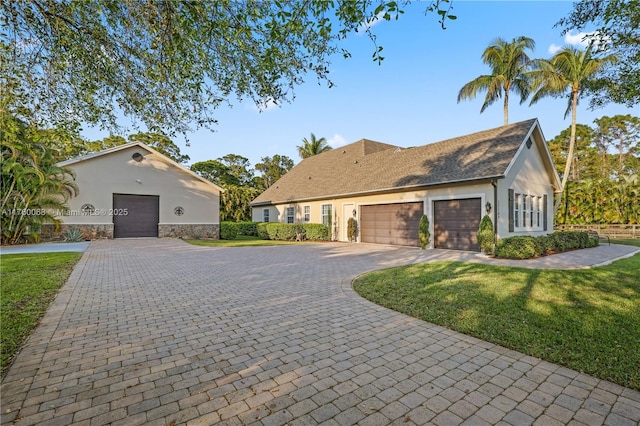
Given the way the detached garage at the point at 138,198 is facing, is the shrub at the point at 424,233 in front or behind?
in front

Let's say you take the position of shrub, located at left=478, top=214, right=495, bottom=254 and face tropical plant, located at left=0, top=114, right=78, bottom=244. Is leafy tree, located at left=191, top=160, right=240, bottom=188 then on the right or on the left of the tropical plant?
right

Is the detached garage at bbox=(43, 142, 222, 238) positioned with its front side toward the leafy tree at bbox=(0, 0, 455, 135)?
yes

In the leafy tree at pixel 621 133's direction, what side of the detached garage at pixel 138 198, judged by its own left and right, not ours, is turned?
left

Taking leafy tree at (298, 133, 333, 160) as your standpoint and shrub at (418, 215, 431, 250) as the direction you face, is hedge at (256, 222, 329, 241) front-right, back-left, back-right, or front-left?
front-right

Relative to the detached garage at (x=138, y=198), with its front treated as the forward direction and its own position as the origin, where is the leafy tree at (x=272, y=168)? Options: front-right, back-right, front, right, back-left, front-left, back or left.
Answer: back-left

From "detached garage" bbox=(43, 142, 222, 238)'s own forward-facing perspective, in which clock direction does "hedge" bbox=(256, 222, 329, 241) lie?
The hedge is roughly at 10 o'clock from the detached garage.

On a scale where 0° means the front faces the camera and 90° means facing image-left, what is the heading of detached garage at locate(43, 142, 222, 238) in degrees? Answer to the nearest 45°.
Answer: approximately 0°

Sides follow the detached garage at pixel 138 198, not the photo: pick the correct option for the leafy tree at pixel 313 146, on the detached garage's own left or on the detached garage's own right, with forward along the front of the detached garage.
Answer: on the detached garage's own left

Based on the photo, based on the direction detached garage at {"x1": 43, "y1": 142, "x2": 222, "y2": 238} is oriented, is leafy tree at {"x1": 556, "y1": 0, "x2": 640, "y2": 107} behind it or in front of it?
in front

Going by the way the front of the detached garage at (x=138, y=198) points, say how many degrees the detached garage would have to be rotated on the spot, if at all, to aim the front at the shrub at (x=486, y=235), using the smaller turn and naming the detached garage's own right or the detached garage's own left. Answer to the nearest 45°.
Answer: approximately 45° to the detached garage's own left

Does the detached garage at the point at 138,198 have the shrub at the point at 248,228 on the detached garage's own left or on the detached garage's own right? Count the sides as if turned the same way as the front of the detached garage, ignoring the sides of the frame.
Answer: on the detached garage's own left

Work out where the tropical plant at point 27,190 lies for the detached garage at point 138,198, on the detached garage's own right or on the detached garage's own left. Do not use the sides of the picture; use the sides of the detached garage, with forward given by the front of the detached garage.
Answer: on the detached garage's own right

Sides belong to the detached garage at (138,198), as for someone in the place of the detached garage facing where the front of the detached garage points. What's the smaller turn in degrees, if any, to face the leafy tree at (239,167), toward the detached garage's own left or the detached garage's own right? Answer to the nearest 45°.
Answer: approximately 135° to the detached garage's own left

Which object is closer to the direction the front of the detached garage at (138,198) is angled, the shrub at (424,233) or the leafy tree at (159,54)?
the leafy tree
